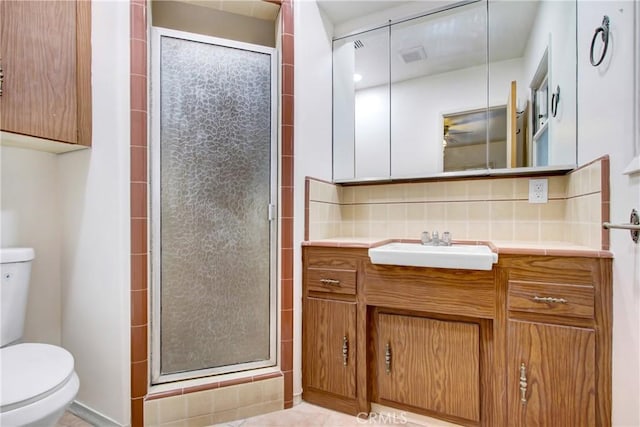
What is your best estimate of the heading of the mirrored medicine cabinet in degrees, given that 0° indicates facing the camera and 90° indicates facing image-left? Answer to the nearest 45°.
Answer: approximately 45°

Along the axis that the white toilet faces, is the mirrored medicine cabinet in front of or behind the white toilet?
in front

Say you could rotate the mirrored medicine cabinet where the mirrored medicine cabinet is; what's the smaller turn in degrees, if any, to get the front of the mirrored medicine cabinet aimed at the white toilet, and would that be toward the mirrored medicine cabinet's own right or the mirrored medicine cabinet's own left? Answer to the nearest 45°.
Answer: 0° — it already faces it

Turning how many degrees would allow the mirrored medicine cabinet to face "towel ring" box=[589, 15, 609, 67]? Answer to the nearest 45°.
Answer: approximately 90° to its left

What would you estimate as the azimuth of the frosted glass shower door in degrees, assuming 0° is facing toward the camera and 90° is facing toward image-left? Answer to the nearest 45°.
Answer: approximately 315°
